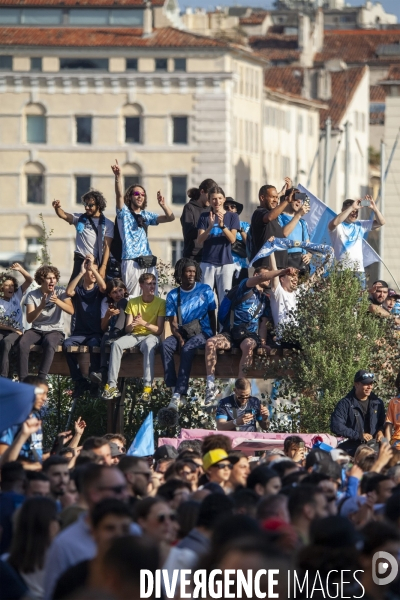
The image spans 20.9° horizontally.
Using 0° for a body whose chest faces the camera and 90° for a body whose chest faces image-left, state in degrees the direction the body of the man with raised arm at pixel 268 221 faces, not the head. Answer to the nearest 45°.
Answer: approximately 315°

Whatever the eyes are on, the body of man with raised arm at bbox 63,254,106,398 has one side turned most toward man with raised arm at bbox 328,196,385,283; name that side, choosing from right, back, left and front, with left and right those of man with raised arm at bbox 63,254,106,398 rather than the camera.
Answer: left

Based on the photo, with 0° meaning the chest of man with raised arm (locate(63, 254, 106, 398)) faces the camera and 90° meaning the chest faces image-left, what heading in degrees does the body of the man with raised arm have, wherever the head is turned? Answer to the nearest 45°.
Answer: approximately 0°

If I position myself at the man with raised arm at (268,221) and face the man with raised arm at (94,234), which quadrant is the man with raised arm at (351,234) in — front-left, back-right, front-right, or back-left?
back-right

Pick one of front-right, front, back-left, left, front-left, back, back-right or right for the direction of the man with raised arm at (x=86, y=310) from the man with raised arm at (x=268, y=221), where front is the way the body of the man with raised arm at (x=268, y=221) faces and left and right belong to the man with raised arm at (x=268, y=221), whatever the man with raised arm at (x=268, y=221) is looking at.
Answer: back-right

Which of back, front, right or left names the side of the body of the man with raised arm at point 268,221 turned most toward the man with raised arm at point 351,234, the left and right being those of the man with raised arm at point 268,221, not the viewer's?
left

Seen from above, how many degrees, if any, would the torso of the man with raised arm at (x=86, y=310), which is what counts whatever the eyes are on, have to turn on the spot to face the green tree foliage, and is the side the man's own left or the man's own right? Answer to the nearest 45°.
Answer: approximately 90° to the man's own left
